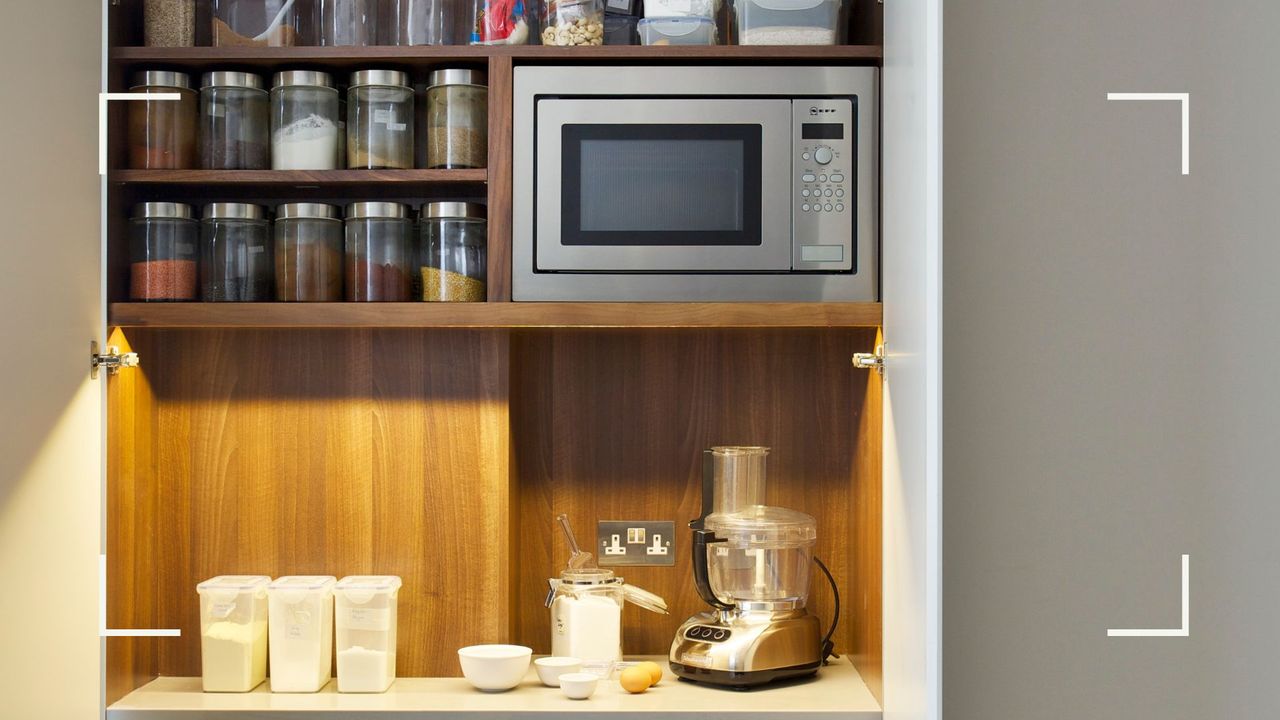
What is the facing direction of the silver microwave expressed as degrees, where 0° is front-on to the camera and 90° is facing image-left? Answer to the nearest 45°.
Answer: approximately 0°

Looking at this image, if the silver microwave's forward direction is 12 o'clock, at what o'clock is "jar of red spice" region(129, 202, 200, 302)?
The jar of red spice is roughly at 3 o'clock from the silver microwave.

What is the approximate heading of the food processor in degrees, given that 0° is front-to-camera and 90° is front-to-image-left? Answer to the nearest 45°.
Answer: approximately 45°

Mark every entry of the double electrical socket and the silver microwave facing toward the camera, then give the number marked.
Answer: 2
